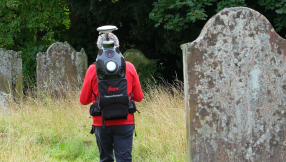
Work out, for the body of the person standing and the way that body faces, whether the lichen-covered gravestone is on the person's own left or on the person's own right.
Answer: on the person's own right

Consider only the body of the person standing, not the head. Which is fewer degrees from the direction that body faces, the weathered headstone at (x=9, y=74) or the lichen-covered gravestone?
the weathered headstone

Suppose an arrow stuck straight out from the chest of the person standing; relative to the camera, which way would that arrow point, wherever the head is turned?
away from the camera

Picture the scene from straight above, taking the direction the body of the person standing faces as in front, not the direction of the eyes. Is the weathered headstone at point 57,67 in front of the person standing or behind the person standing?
in front

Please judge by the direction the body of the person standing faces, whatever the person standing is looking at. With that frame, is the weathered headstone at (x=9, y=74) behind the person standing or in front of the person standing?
in front

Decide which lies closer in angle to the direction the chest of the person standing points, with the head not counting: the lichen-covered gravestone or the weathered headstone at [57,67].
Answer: the weathered headstone
